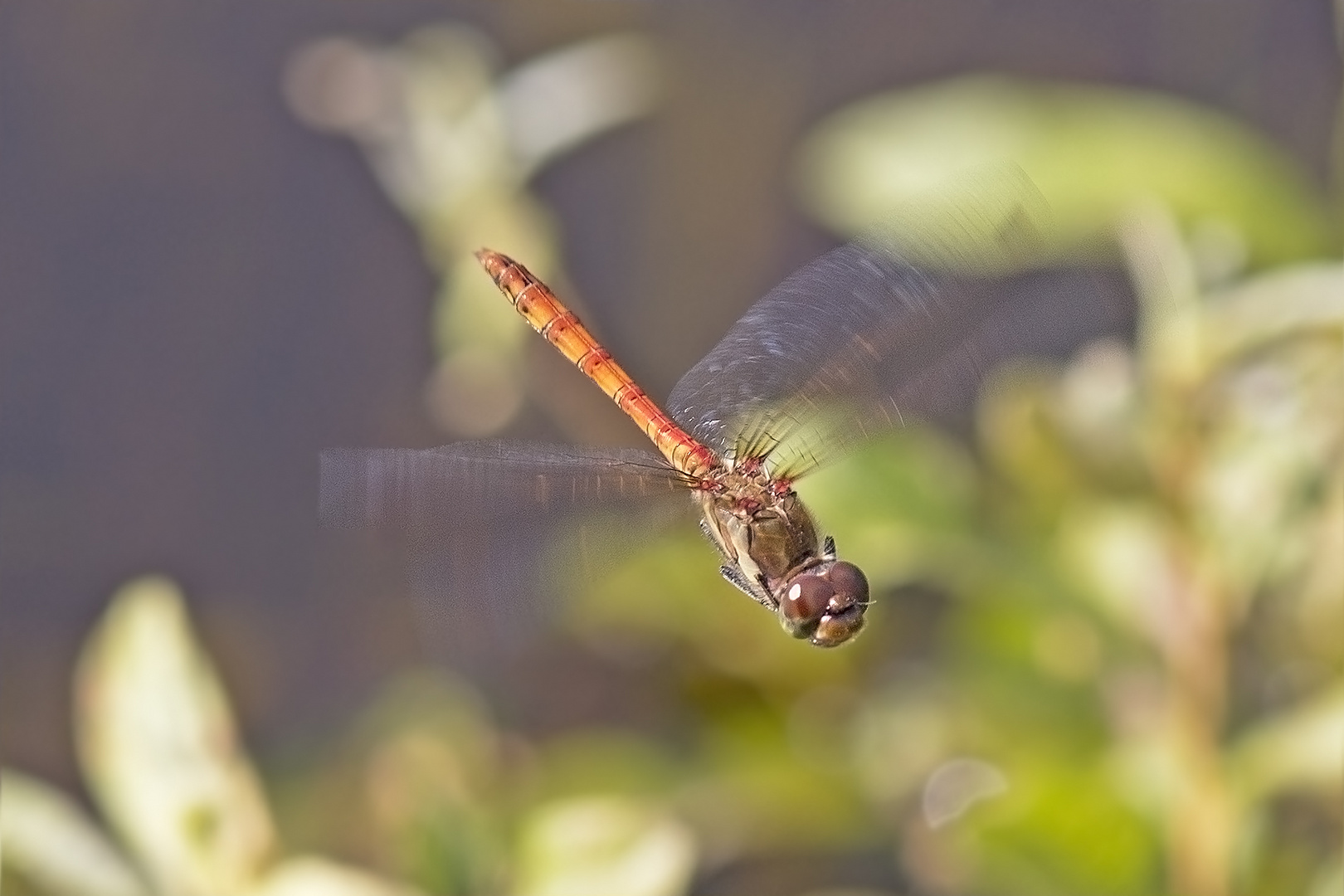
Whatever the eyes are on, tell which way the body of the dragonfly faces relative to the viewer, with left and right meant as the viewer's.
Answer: facing the viewer and to the right of the viewer

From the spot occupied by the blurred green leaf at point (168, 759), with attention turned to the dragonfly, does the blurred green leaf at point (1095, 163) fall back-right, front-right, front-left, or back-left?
front-left

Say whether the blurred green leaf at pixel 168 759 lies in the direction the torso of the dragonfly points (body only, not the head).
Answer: no

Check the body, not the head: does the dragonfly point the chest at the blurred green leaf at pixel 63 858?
no
